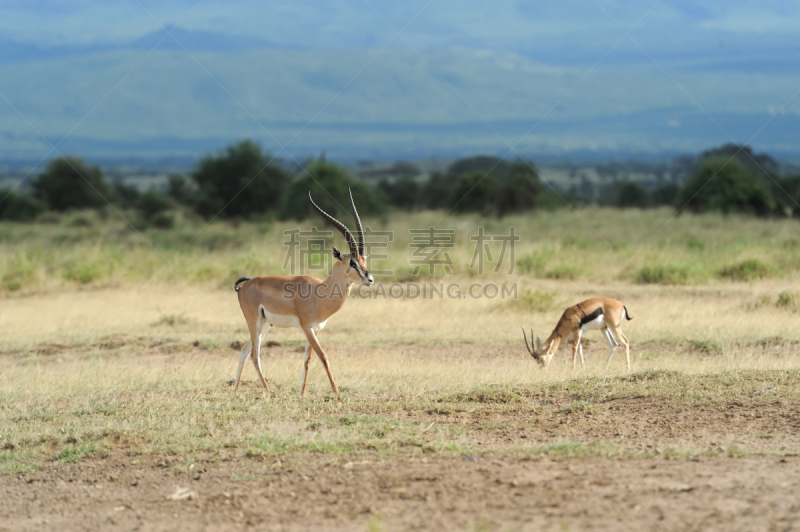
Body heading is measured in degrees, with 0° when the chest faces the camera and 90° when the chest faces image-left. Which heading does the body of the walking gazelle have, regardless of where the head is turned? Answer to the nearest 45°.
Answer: approximately 270°

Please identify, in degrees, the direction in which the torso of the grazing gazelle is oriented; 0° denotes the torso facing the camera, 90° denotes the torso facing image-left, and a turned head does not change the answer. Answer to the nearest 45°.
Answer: approximately 90°

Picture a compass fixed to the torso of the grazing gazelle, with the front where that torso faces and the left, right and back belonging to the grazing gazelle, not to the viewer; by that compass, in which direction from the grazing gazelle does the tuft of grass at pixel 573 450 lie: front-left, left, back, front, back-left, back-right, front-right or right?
left

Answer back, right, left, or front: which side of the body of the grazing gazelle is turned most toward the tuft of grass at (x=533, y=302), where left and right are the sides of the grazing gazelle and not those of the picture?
right

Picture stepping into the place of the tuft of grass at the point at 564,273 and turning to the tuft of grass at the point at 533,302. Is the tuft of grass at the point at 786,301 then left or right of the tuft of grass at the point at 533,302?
left

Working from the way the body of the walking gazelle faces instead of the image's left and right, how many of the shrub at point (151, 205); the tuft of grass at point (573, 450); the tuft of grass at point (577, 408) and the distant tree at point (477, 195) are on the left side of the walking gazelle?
2

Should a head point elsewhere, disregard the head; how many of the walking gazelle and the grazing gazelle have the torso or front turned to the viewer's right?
1

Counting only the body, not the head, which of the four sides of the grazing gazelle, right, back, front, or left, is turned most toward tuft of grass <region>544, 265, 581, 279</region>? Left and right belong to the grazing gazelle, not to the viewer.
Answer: right

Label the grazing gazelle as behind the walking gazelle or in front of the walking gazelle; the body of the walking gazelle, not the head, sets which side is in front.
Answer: in front

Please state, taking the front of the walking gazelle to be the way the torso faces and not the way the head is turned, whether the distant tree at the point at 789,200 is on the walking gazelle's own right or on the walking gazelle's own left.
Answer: on the walking gazelle's own left

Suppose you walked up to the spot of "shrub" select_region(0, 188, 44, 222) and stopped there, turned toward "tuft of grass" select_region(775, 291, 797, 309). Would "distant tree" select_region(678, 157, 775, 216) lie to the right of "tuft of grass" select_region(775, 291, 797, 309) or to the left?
left

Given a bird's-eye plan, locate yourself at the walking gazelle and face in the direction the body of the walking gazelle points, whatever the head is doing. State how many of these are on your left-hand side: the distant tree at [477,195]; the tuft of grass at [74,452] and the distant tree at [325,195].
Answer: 2

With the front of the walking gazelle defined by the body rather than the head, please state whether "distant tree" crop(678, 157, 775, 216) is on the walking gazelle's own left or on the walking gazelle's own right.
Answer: on the walking gazelle's own left

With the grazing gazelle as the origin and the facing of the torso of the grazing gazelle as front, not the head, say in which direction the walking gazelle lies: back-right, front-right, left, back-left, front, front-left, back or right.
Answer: front-left

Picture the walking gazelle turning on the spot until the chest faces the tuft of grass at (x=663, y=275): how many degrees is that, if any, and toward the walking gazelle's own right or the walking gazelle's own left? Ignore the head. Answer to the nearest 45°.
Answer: approximately 45° to the walking gazelle's own left

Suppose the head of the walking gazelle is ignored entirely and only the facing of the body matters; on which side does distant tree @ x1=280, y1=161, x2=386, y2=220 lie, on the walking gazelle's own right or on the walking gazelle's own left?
on the walking gazelle's own left

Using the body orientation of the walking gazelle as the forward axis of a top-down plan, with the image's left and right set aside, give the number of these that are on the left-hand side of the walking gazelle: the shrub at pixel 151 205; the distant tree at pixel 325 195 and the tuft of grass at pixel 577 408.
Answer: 2
